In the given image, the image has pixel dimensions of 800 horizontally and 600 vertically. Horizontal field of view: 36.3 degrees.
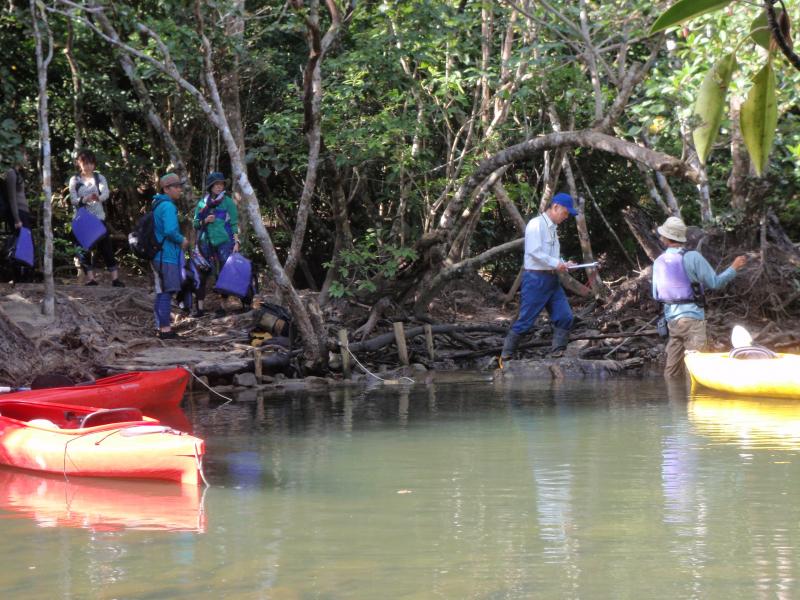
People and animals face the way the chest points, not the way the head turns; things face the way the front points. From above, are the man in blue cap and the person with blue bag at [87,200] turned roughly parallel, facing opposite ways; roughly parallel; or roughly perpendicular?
roughly perpendicular

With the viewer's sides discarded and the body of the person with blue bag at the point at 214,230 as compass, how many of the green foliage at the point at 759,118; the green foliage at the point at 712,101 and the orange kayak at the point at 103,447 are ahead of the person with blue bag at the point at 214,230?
3

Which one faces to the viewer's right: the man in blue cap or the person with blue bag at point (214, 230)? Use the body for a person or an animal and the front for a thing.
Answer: the man in blue cap

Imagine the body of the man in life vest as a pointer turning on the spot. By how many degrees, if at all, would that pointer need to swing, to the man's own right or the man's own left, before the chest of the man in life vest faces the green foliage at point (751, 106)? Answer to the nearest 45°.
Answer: approximately 135° to the man's own right

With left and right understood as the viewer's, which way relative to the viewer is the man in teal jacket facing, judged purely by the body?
facing to the right of the viewer

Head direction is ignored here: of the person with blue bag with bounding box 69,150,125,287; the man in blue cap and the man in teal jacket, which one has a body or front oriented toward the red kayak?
the person with blue bag

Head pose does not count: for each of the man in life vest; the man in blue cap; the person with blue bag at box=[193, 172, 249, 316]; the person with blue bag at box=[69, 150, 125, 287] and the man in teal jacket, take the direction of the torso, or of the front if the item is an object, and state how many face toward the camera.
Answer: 2

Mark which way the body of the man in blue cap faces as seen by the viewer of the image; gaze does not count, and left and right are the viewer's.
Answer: facing to the right of the viewer
